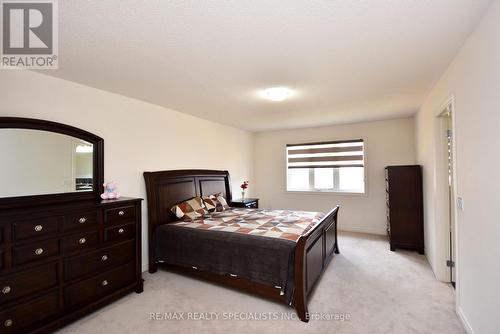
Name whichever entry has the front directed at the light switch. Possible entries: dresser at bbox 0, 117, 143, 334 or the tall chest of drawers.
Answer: the dresser

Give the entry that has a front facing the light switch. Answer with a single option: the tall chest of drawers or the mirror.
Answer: the mirror

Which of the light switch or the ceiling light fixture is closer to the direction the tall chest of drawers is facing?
the ceiling light fixture

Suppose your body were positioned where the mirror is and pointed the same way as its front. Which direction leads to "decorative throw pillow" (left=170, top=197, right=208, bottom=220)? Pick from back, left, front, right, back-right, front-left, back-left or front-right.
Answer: front-left

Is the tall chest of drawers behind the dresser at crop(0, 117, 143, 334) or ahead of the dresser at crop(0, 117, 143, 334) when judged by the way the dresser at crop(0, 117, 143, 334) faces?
ahead

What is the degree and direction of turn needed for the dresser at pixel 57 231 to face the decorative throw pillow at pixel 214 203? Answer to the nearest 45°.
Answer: approximately 45° to its left

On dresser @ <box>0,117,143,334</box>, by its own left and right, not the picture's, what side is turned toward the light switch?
front

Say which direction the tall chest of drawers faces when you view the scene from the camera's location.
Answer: facing to the left of the viewer

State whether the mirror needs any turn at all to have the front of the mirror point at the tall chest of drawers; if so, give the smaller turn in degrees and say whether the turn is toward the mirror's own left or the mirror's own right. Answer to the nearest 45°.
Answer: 0° — it already faces it

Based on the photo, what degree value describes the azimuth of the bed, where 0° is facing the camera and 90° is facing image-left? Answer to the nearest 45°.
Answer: approximately 315°

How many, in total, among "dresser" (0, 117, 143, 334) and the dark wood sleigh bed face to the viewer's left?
0

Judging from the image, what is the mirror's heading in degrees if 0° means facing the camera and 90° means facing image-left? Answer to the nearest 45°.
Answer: approximately 315°
